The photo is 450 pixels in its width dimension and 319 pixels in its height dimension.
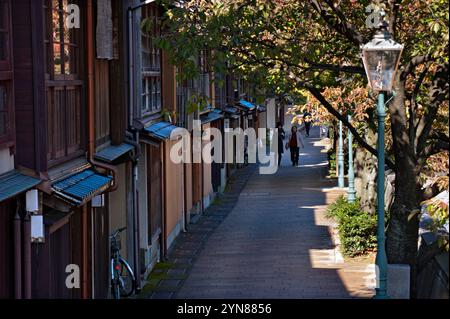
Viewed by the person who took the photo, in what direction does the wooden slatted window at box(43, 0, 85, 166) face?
facing the viewer and to the right of the viewer

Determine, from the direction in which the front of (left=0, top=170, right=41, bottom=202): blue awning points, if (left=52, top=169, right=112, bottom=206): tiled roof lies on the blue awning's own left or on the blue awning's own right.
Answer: on the blue awning's own left

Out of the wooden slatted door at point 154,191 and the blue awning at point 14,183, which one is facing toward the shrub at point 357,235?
the wooden slatted door

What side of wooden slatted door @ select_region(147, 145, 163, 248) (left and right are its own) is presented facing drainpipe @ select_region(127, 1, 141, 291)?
right

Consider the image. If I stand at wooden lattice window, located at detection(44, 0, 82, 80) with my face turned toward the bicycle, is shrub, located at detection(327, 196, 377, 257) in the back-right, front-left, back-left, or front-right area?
front-right

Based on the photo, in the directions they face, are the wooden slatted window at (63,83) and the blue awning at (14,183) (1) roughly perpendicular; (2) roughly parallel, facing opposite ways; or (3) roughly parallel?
roughly parallel

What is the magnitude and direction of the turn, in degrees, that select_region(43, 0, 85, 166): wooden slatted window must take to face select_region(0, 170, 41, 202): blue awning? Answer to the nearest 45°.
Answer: approximately 45° to its right

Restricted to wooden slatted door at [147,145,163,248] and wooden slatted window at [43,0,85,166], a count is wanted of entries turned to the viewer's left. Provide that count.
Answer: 0

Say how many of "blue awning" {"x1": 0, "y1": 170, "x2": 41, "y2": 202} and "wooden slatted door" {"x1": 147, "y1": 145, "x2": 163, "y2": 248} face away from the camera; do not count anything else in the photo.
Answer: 0

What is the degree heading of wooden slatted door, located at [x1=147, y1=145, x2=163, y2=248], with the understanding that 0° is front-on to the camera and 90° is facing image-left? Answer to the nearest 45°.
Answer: approximately 270°

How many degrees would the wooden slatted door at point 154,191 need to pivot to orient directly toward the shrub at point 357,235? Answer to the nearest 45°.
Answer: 0° — it already faces it

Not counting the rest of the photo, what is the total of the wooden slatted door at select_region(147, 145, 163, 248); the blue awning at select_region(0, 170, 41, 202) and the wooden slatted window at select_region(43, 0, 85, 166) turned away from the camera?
0

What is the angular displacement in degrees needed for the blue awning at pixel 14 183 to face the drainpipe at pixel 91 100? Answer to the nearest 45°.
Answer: approximately 135° to its left

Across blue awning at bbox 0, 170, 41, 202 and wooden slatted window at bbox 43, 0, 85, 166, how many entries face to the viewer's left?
0

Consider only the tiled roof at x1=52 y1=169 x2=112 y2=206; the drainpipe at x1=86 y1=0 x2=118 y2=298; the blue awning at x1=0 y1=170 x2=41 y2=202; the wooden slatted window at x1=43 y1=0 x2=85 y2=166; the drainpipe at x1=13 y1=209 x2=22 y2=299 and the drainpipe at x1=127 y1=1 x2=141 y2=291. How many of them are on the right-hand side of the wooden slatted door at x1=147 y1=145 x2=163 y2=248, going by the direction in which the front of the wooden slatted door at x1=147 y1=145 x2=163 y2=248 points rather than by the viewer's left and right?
6
